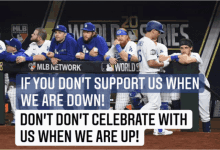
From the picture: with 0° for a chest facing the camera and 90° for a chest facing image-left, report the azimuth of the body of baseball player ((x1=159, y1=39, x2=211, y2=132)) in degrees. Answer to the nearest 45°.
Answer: approximately 45°

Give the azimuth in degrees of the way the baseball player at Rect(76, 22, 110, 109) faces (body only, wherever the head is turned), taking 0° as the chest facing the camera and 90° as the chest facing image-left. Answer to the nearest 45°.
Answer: approximately 45°

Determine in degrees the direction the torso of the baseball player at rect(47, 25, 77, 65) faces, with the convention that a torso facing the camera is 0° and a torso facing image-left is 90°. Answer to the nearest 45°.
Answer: approximately 45°

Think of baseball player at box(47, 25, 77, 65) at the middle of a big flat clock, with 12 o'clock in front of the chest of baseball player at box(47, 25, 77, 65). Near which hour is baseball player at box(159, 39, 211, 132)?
baseball player at box(159, 39, 211, 132) is roughly at 8 o'clock from baseball player at box(47, 25, 77, 65).

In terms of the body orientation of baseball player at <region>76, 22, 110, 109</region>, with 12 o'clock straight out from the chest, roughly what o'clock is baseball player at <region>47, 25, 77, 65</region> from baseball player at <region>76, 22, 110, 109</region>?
baseball player at <region>47, 25, 77, 65</region> is roughly at 2 o'clock from baseball player at <region>76, 22, 110, 109</region>.

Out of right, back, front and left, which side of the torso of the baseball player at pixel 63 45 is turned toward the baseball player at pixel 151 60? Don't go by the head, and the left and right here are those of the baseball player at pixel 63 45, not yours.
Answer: left

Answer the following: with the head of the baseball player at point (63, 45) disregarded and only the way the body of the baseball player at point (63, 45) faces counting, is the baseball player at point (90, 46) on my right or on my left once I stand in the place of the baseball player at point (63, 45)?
on my left
